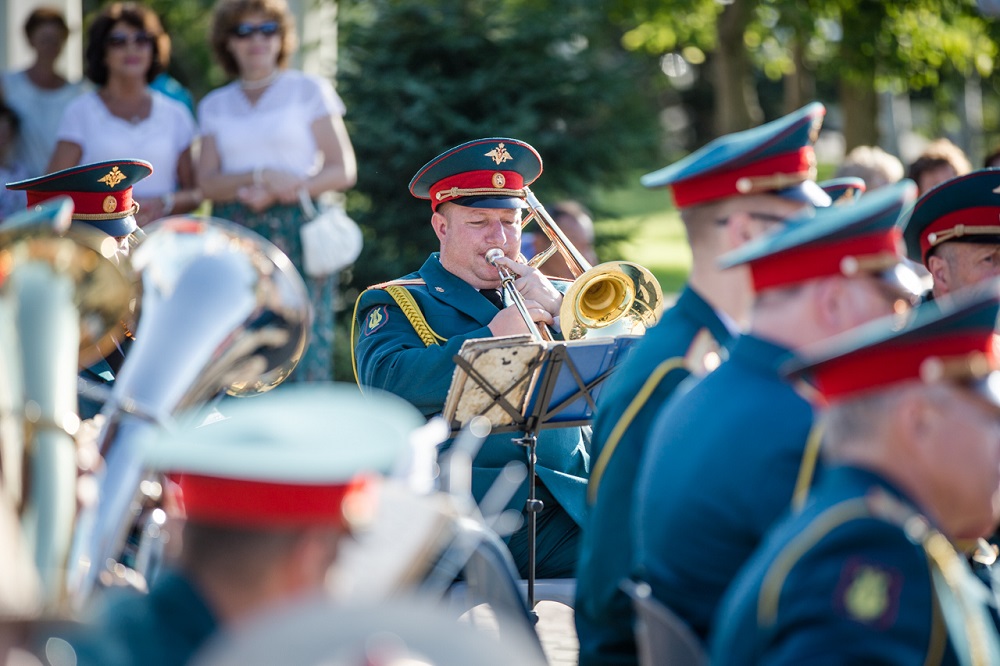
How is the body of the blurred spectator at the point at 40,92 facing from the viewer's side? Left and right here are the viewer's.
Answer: facing the viewer

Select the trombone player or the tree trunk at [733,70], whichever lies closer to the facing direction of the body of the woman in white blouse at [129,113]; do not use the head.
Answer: the trombone player

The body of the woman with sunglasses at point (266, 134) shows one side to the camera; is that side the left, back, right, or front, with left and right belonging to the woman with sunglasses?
front

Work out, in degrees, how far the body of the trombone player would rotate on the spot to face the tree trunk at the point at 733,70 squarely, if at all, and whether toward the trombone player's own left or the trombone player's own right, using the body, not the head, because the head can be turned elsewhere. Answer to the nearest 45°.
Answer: approximately 135° to the trombone player's own left

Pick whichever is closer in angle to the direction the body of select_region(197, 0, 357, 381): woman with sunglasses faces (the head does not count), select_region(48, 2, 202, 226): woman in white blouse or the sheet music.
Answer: the sheet music

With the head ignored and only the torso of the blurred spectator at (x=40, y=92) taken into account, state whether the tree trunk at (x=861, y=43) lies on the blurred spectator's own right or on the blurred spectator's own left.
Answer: on the blurred spectator's own left

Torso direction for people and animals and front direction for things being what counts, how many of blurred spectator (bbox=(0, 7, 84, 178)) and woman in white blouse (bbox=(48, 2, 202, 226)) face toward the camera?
2

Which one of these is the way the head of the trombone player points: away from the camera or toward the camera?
toward the camera

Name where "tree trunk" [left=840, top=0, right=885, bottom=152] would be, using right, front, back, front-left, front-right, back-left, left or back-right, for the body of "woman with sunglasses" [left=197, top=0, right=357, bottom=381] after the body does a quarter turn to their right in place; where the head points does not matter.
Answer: back-right

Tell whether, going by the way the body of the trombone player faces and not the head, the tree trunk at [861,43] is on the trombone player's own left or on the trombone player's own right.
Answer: on the trombone player's own left

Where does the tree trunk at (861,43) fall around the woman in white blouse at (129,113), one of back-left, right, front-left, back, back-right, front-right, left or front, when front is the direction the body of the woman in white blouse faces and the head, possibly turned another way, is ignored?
back-left

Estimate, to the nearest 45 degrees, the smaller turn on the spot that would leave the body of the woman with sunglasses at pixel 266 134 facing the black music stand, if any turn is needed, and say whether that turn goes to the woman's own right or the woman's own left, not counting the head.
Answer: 0° — they already face it

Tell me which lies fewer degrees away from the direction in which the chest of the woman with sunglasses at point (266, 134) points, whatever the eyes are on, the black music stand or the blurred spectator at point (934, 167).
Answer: the black music stand

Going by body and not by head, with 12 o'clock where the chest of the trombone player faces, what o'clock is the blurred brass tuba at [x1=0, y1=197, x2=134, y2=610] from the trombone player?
The blurred brass tuba is roughly at 2 o'clock from the trombone player.

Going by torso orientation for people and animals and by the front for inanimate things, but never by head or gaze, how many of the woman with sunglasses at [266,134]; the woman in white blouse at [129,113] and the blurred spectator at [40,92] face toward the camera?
3

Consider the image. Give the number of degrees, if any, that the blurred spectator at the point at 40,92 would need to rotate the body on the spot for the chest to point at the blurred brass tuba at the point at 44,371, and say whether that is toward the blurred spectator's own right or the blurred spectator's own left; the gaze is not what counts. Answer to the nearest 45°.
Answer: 0° — they already face it

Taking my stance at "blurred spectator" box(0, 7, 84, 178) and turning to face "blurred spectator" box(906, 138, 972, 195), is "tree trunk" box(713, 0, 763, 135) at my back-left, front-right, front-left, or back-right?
front-left
